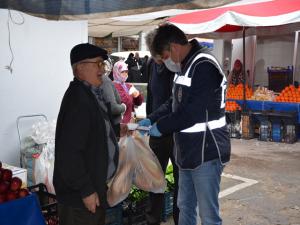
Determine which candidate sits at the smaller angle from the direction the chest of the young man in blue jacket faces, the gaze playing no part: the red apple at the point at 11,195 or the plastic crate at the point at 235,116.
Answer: the red apple

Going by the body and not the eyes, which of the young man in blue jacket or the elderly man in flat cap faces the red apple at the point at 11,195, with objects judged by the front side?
the young man in blue jacket

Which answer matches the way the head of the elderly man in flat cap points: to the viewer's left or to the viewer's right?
to the viewer's right

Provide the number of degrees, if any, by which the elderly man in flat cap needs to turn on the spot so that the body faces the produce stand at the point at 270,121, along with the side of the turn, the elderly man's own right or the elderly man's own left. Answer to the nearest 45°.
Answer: approximately 45° to the elderly man's own left

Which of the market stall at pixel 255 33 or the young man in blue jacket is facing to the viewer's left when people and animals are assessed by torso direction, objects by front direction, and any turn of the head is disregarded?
the young man in blue jacket

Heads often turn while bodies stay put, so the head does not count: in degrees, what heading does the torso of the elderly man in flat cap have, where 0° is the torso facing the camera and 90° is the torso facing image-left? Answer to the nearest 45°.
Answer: approximately 270°

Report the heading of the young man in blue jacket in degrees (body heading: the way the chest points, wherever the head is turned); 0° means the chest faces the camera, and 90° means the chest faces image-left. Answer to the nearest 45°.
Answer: approximately 90°

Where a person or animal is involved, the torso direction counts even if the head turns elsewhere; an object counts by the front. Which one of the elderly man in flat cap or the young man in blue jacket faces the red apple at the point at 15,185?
the young man in blue jacket

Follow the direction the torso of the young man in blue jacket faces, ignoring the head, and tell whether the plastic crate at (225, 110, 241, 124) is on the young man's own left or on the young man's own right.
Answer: on the young man's own right

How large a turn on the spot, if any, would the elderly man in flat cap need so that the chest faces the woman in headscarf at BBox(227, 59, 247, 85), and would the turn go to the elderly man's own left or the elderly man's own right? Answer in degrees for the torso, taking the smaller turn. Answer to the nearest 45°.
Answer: approximately 45° to the elderly man's own left

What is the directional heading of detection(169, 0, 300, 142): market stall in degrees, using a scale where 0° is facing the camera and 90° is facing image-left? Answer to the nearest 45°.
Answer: approximately 0°

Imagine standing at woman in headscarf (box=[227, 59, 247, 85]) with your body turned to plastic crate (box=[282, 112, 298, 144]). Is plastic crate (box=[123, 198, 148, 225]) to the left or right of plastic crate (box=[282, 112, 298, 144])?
right
